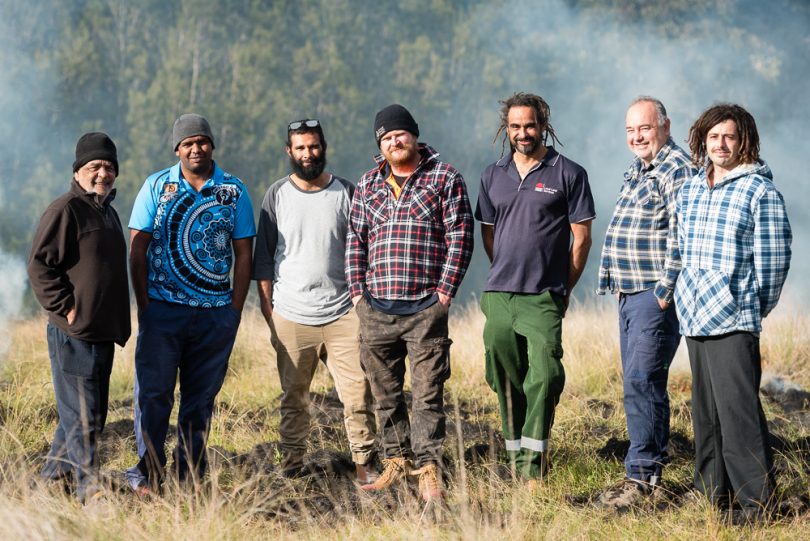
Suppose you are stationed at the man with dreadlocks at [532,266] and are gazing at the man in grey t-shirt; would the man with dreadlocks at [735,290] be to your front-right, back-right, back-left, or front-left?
back-left

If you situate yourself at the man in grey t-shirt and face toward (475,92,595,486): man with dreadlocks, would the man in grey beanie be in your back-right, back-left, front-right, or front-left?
back-right

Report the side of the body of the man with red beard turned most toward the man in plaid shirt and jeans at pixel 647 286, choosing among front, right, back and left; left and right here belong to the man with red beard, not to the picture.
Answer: left

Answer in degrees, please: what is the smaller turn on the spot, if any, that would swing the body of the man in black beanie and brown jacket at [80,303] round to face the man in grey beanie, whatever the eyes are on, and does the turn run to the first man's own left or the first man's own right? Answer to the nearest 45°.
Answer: approximately 45° to the first man's own left

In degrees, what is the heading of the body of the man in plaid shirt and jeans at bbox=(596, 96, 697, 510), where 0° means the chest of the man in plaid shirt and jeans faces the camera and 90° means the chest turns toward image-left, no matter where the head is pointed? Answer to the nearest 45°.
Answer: approximately 45°

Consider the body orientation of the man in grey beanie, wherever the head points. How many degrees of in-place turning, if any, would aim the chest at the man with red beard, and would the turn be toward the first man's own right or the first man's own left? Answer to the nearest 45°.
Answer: approximately 90° to the first man's own left

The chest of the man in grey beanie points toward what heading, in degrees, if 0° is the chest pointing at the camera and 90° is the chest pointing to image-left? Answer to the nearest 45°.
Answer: approximately 0°

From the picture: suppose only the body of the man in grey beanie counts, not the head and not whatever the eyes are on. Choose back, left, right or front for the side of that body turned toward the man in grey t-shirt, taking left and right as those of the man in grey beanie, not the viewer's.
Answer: left
